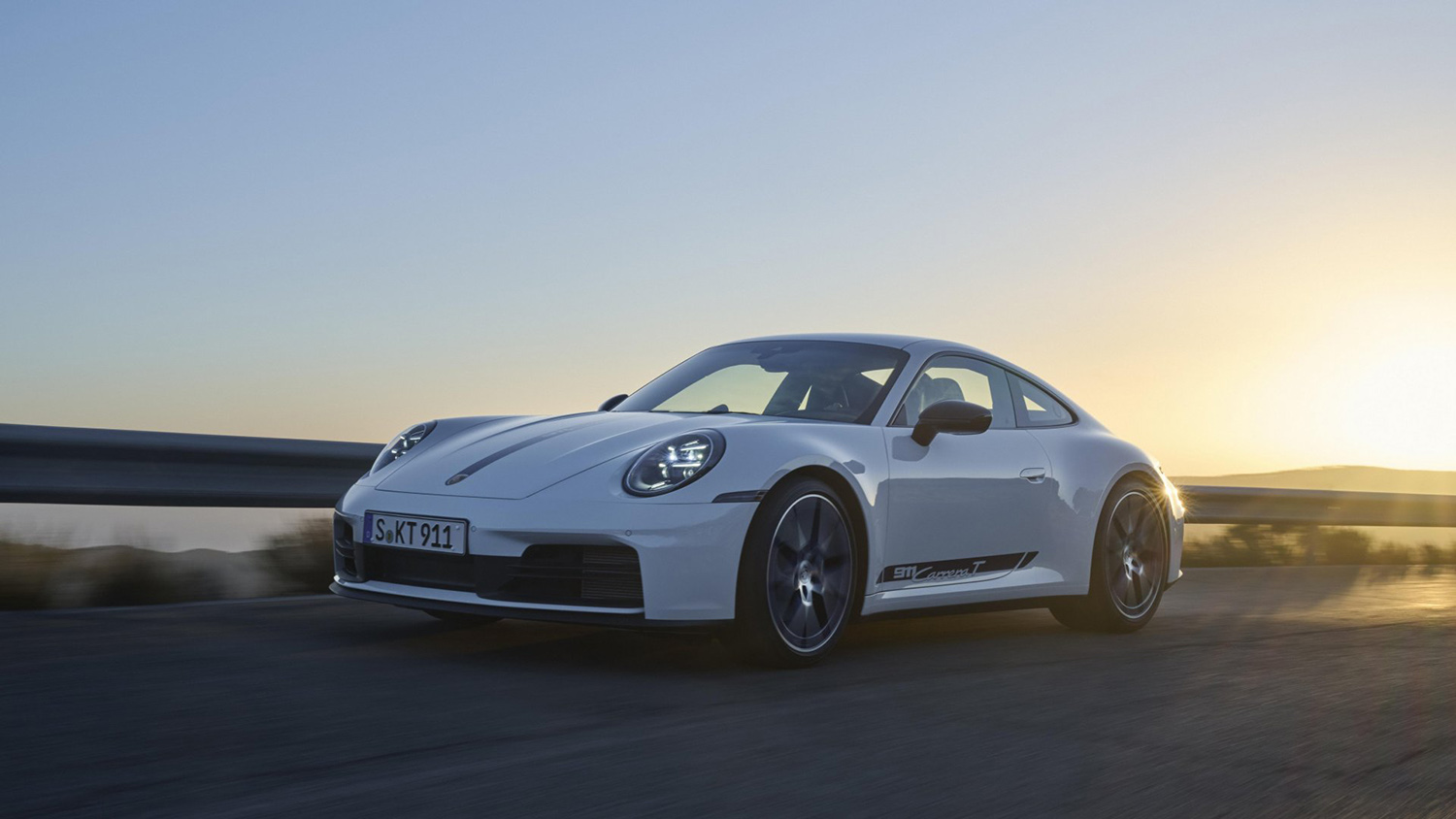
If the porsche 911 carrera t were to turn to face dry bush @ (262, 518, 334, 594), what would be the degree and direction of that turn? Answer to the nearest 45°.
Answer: approximately 90° to its right

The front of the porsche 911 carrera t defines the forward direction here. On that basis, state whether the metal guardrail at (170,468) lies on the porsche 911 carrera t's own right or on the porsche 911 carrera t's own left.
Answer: on the porsche 911 carrera t's own right

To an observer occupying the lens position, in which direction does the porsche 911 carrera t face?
facing the viewer and to the left of the viewer

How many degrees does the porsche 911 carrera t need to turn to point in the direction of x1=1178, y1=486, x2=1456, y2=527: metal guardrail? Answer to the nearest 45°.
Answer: approximately 180°

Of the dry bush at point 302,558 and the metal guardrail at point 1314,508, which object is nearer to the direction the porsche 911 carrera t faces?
the dry bush
